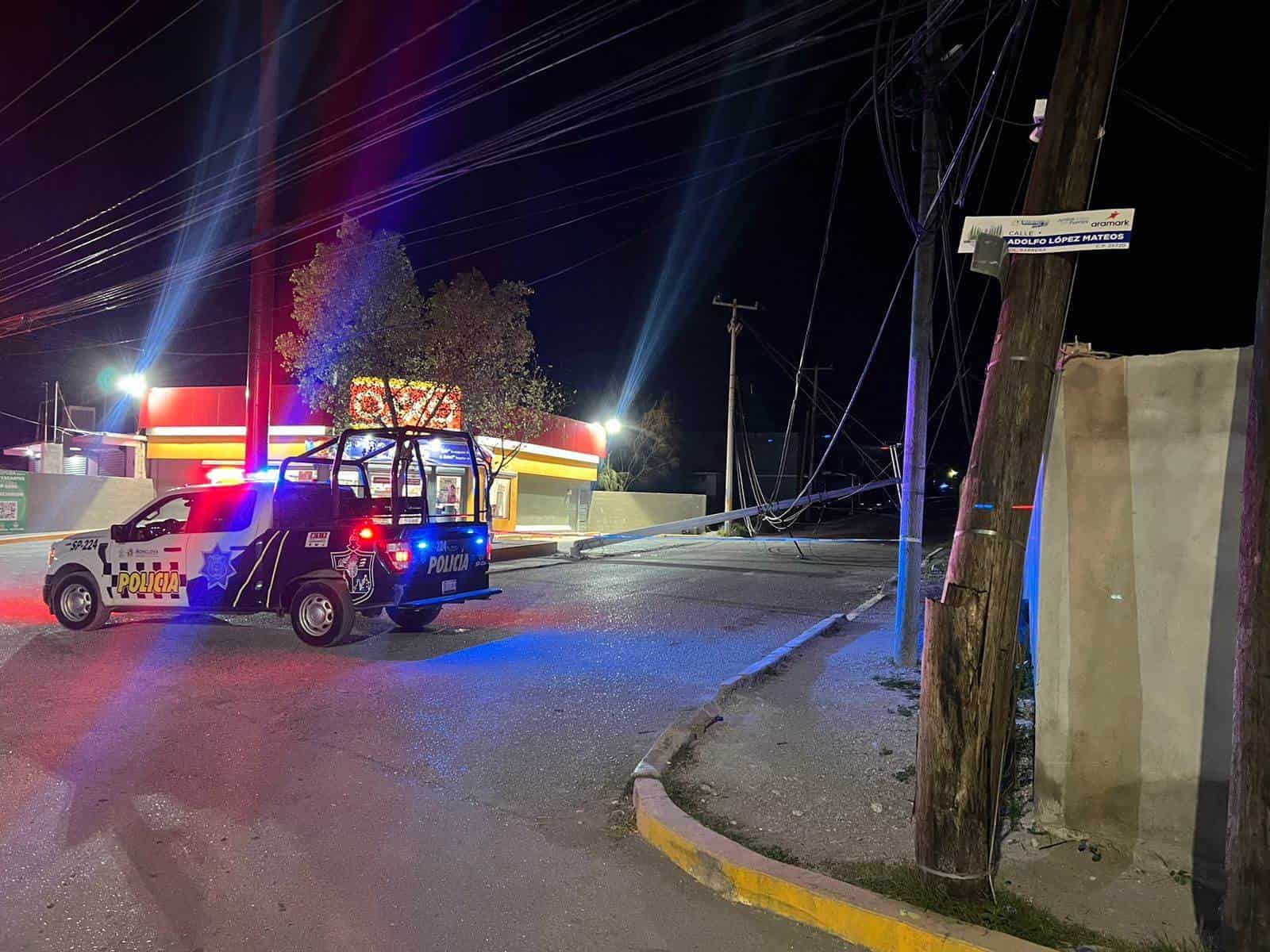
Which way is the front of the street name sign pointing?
toward the camera

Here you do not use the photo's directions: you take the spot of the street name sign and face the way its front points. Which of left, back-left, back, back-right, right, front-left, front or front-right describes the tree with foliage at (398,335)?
back-right

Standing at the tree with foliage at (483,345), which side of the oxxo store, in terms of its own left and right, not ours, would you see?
front

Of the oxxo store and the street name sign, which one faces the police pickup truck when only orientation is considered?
the oxxo store

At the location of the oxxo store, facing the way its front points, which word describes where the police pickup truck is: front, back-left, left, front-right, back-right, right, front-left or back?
front

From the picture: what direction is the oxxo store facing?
toward the camera

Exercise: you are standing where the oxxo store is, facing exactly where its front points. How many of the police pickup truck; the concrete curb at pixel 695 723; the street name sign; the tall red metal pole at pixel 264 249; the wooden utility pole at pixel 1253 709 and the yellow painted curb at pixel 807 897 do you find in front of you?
6

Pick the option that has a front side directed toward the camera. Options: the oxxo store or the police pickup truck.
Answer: the oxxo store

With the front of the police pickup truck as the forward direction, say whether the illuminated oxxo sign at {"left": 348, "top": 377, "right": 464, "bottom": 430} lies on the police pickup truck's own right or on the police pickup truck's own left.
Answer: on the police pickup truck's own right

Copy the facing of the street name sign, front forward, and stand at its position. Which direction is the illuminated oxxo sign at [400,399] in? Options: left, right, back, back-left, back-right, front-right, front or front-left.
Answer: back-right

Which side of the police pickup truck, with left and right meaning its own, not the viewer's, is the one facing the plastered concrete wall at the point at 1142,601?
back

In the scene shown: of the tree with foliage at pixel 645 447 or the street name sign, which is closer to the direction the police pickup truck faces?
the tree with foliage

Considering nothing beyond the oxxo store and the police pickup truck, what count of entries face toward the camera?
1

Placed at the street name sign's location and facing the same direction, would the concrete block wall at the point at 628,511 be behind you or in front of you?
behind

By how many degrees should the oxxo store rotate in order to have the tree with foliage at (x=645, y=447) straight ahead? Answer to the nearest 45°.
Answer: approximately 135° to its left

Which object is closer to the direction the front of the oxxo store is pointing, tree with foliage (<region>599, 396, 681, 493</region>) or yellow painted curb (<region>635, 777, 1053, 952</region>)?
the yellow painted curb

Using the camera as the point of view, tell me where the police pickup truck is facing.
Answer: facing away from the viewer and to the left of the viewer

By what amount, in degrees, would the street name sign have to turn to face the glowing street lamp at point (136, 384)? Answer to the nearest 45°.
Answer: approximately 135° to its right

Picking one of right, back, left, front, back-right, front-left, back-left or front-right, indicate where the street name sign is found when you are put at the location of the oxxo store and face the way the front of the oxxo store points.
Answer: front
